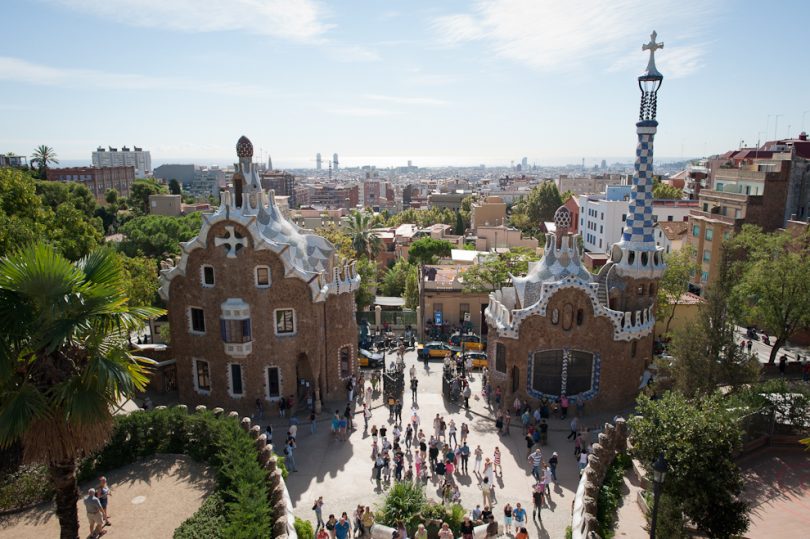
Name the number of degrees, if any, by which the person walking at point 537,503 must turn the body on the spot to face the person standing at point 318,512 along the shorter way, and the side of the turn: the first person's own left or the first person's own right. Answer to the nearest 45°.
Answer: approximately 90° to the first person's own right

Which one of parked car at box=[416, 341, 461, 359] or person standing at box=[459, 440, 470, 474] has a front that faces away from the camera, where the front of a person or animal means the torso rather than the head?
the person standing

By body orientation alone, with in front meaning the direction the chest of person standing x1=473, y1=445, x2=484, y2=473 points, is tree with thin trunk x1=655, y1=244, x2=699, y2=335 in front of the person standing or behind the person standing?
behind

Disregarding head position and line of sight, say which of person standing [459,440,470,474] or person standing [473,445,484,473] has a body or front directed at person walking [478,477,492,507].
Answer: person standing [473,445,484,473]

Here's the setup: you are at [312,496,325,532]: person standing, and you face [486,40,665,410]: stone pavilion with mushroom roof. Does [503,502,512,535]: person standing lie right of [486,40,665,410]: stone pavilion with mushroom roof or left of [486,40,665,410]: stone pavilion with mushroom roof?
right

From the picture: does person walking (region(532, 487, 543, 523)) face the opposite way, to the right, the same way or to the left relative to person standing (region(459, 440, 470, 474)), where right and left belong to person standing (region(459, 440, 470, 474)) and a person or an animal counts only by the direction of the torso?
the opposite way

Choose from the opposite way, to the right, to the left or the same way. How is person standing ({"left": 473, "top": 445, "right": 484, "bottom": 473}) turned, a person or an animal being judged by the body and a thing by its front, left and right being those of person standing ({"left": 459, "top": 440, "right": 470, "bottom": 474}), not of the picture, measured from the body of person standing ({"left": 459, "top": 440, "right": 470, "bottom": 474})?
the opposite way
